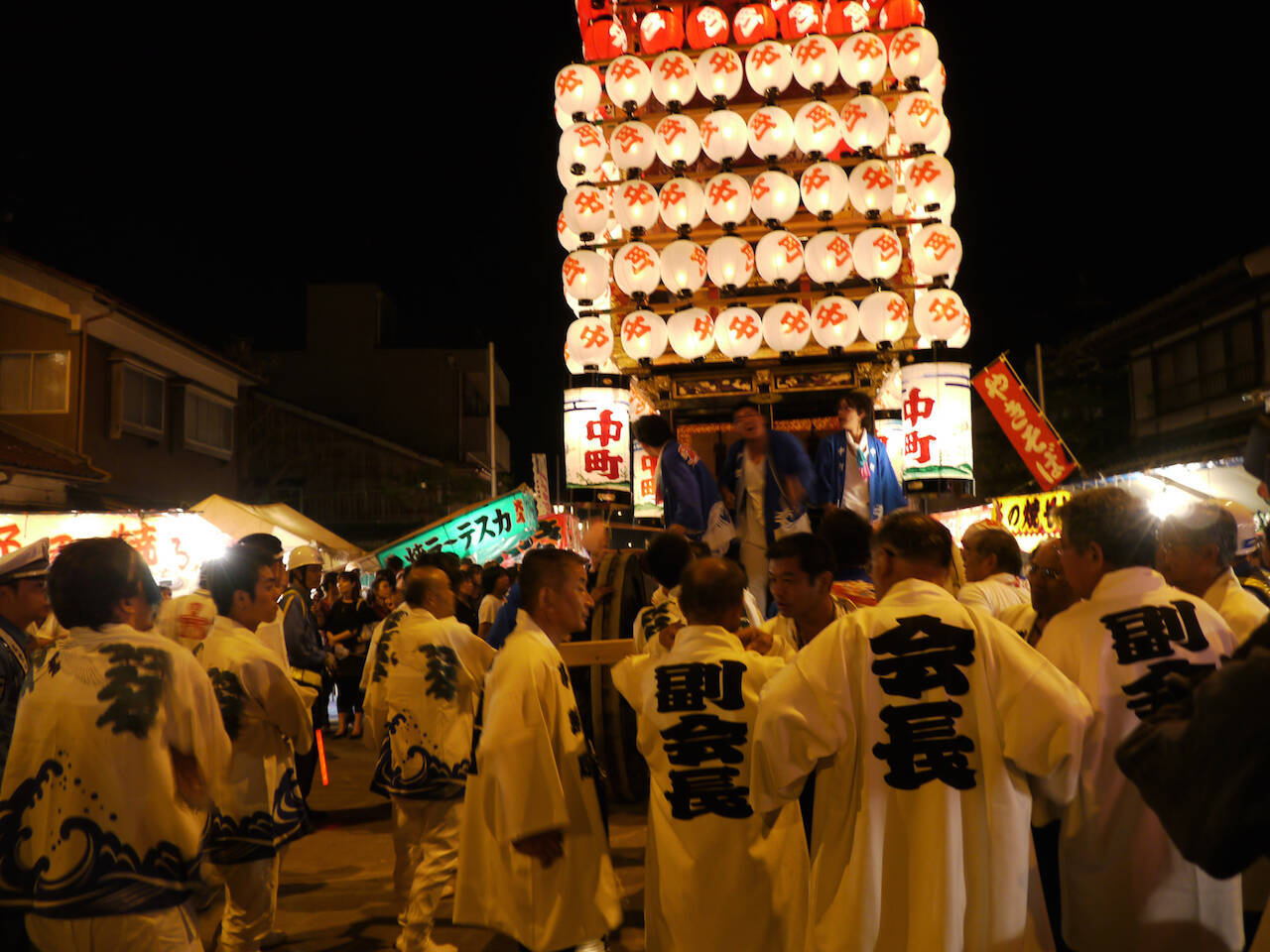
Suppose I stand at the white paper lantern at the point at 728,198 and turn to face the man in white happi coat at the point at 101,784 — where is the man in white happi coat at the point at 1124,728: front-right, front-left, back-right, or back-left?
front-left

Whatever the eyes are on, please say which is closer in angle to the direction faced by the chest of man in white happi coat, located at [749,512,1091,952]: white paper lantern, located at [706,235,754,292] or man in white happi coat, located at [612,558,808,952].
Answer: the white paper lantern

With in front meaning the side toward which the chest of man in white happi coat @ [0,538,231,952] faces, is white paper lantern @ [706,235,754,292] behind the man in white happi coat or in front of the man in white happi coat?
in front

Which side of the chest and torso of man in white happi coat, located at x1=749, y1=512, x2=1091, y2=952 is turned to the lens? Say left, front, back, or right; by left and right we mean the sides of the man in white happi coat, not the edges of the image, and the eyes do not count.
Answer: back

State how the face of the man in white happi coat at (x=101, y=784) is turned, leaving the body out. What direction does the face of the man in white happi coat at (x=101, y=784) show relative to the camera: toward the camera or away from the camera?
away from the camera

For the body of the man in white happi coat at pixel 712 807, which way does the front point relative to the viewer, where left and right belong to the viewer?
facing away from the viewer

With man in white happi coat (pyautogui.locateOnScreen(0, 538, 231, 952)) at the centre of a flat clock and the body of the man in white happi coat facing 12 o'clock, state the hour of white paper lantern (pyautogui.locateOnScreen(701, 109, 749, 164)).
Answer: The white paper lantern is roughly at 12 o'clock from the man in white happi coat.

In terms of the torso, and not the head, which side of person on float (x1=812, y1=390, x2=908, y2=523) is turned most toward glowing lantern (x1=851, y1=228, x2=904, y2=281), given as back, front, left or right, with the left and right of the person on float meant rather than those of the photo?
back

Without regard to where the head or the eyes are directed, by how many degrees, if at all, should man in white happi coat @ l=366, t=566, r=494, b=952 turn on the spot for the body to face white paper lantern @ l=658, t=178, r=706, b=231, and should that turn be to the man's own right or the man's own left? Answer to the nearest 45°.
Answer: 0° — they already face it

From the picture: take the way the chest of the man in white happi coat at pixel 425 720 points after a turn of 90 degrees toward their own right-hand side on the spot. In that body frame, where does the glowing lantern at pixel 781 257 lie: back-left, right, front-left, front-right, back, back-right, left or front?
left

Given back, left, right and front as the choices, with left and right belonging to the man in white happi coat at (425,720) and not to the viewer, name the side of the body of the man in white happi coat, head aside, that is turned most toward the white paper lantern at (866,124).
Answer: front

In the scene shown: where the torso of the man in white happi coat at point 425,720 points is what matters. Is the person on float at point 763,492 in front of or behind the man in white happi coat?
in front

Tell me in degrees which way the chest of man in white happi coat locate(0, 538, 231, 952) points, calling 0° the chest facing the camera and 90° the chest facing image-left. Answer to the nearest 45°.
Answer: approximately 225°

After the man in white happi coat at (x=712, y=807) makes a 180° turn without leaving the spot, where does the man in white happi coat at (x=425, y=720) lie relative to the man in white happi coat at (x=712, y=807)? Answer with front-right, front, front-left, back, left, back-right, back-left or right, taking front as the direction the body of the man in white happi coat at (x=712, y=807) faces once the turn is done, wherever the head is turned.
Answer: back-right

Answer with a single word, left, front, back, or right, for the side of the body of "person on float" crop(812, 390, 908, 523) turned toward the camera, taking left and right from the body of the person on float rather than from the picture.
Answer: front

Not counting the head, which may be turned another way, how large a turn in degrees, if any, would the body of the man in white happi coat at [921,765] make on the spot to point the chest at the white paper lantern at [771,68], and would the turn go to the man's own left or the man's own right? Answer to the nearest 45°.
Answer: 0° — they already face it

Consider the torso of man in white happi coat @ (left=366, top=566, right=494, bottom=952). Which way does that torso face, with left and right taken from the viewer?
facing away from the viewer and to the right of the viewer

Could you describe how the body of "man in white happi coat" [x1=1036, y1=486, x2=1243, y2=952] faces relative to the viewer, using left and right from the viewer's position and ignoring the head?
facing away from the viewer and to the left of the viewer
